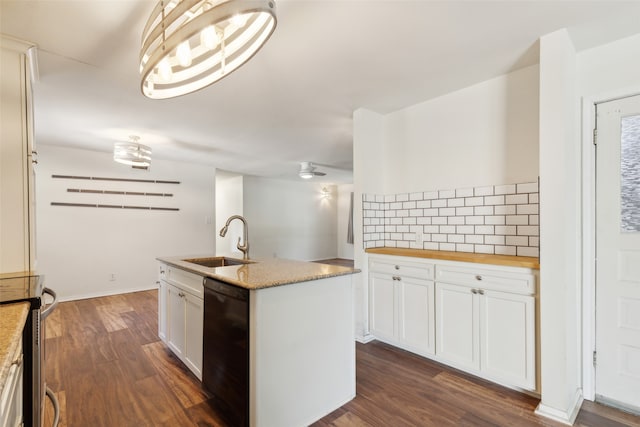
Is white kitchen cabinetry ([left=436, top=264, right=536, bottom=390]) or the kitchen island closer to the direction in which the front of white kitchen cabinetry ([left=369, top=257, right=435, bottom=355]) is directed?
the kitchen island

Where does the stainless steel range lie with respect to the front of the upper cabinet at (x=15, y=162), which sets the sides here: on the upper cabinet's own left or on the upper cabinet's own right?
on the upper cabinet's own right

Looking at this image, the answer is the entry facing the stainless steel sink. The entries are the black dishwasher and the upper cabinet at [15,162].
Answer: the upper cabinet

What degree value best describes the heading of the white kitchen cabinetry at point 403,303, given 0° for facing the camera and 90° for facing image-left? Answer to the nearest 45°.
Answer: approximately 45°

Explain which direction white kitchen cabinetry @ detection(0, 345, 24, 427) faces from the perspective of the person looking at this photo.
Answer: facing to the right of the viewer

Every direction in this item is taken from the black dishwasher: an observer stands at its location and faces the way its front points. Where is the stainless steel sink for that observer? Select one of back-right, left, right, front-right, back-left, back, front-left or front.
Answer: back-right

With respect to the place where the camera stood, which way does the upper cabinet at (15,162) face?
facing to the right of the viewer

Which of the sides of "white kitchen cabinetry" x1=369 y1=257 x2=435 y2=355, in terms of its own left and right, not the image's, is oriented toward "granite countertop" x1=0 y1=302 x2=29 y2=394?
front

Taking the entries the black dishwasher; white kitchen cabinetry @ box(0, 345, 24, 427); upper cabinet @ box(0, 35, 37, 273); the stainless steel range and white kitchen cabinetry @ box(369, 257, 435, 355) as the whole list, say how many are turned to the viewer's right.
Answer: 3

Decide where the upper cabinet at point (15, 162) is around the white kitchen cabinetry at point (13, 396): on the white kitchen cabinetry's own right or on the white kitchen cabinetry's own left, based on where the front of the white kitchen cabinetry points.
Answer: on the white kitchen cabinetry's own left

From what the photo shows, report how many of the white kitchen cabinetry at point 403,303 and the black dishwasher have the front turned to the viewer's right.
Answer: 0

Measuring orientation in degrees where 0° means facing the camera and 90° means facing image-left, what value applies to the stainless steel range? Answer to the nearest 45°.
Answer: approximately 270°
